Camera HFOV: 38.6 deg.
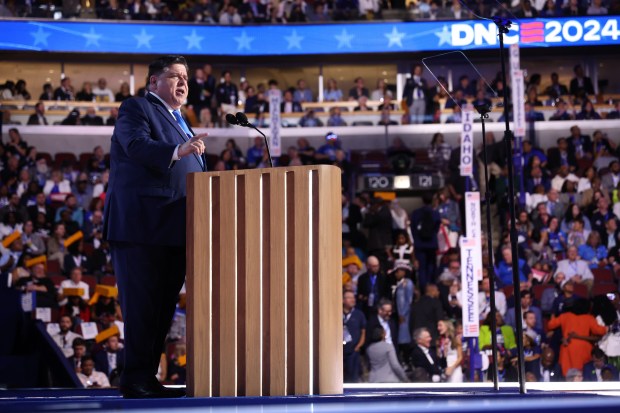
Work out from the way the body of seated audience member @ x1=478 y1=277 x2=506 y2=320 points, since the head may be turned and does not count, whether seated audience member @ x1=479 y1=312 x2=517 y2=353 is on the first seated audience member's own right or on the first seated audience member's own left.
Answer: on the first seated audience member's own left

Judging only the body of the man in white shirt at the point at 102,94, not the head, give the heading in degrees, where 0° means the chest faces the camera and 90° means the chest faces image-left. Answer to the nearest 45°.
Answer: approximately 0°

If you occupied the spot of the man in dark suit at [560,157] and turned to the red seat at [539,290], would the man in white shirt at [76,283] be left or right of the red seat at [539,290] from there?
right

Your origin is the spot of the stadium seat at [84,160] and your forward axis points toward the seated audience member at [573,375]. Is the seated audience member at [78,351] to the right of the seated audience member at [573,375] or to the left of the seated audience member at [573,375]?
right

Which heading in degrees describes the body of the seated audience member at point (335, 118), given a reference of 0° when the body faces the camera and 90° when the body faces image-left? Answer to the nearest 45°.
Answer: approximately 0°

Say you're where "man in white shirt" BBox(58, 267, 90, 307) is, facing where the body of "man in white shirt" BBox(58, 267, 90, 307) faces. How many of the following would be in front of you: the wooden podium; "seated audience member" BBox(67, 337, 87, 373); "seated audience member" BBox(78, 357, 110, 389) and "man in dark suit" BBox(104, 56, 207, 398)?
4
